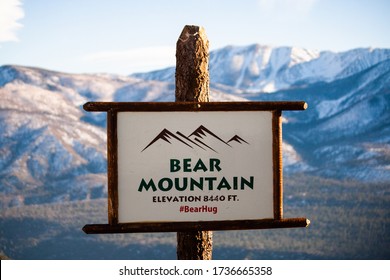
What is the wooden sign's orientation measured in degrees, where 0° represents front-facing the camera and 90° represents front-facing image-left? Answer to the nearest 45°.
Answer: approximately 0°
